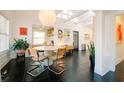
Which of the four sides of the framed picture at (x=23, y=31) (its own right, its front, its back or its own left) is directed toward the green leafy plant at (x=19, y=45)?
front

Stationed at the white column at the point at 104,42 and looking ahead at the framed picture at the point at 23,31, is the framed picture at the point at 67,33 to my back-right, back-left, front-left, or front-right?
front-right

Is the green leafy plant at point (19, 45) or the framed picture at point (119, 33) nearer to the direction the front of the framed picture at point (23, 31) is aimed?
the green leafy plant

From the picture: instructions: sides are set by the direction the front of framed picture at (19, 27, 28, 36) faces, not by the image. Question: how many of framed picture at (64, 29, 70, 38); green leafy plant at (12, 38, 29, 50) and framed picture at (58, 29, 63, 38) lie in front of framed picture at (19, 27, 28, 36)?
1

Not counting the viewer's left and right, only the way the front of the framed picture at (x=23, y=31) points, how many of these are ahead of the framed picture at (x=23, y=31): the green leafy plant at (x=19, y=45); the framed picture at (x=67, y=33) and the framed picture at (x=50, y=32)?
1

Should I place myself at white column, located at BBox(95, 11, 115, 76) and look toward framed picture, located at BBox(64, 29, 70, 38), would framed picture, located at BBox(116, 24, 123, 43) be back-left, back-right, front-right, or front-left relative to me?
front-right

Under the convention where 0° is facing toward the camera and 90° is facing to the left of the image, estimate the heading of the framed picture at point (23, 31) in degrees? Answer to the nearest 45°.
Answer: approximately 0°

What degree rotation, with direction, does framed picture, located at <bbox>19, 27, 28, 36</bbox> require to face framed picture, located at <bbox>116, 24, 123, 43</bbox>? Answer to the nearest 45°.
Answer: approximately 45° to its left
